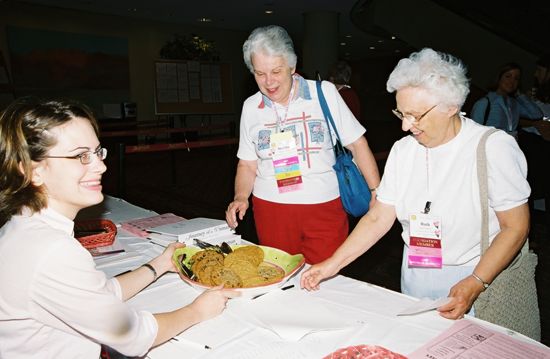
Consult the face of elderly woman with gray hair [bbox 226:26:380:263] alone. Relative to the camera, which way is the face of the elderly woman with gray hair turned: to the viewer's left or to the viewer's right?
to the viewer's left

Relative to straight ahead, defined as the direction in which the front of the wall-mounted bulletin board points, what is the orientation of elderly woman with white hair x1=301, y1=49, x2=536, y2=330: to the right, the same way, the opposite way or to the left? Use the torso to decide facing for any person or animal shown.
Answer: to the right

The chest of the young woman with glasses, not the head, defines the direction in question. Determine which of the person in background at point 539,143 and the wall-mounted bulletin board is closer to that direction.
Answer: the person in background

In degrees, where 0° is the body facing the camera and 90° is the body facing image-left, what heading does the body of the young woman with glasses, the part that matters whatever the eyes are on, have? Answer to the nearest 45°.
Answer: approximately 270°

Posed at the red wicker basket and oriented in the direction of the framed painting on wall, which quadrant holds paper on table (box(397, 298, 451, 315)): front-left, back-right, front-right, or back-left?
back-right

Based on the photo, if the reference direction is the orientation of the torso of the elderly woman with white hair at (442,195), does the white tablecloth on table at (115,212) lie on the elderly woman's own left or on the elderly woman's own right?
on the elderly woman's own right

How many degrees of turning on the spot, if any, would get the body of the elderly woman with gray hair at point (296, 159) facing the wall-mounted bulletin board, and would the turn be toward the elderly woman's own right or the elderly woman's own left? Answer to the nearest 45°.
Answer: approximately 180°

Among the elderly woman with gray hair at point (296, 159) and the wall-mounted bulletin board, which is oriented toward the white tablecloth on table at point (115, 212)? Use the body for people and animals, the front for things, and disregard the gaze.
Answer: the wall-mounted bulletin board

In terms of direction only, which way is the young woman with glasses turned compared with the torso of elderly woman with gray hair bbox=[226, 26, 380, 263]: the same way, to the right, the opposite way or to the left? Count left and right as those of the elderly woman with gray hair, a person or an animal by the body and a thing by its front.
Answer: to the left
